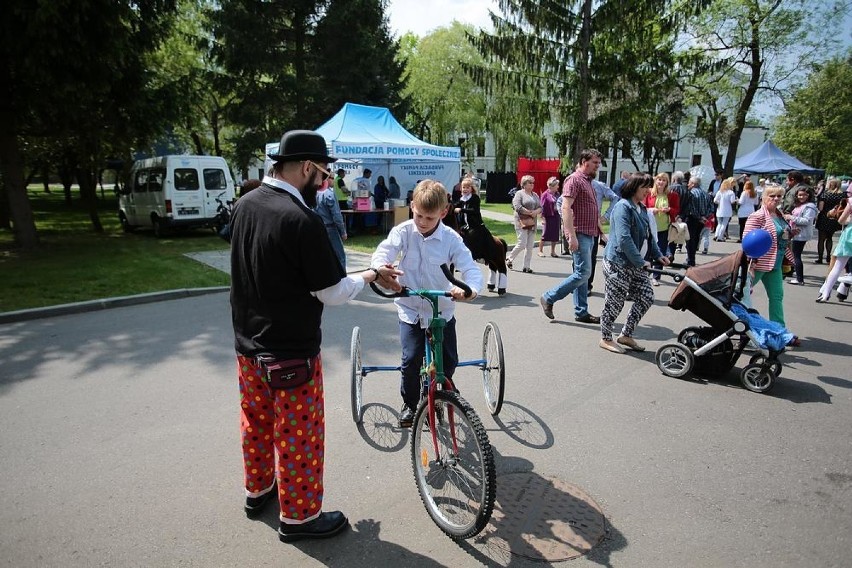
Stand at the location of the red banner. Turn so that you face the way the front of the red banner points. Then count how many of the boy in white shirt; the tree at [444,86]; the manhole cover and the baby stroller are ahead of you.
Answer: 3

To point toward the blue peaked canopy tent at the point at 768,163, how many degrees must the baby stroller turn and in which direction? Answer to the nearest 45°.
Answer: approximately 90° to its left

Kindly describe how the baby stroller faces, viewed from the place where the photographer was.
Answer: facing to the right of the viewer

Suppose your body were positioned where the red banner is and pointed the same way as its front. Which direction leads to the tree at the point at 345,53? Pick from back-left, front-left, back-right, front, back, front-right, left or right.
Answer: front-right

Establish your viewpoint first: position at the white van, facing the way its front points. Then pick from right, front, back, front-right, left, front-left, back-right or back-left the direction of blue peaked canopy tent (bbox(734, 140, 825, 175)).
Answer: back-right

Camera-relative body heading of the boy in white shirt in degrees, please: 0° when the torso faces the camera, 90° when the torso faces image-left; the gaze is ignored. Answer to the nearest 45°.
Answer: approximately 0°

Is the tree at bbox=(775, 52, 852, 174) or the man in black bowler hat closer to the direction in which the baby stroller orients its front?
the tree

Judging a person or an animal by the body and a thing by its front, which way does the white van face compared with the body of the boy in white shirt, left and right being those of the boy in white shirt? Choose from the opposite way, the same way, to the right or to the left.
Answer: to the right

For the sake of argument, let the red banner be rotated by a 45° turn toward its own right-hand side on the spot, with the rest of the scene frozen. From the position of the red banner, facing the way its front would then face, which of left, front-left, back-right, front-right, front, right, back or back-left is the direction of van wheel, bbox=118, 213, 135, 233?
front

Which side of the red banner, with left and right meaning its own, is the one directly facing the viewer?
front

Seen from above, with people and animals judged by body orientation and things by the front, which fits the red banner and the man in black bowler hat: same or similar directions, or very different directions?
very different directions

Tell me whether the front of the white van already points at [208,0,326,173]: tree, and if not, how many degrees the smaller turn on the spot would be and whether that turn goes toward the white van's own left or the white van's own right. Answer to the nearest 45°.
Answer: approximately 90° to the white van's own right

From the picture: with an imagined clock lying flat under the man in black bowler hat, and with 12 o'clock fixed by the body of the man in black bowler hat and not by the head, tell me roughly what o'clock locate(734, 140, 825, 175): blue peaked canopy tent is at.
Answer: The blue peaked canopy tent is roughly at 12 o'clock from the man in black bowler hat.

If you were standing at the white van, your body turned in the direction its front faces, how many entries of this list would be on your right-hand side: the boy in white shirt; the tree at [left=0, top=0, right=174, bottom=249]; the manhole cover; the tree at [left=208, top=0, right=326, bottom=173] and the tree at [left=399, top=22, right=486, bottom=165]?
2

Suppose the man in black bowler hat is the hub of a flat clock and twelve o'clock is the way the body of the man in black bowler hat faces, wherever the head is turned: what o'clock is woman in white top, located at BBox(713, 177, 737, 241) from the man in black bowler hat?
The woman in white top is roughly at 12 o'clock from the man in black bowler hat.

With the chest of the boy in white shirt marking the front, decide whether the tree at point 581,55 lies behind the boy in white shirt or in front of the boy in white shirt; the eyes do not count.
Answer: behind

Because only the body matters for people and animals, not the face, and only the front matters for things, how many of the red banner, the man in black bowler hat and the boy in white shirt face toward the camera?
2
